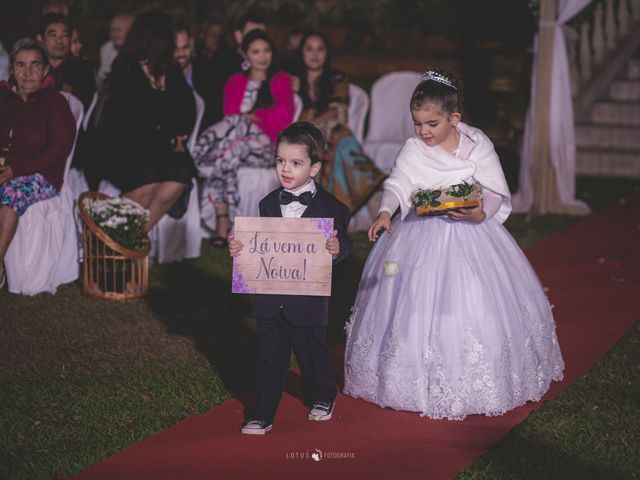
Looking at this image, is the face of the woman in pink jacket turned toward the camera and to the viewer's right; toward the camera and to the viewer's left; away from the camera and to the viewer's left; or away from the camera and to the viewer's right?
toward the camera and to the viewer's right

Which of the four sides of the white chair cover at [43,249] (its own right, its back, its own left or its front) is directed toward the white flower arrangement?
left

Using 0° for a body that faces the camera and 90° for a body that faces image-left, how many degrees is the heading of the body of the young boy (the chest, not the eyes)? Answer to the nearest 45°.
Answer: approximately 45°

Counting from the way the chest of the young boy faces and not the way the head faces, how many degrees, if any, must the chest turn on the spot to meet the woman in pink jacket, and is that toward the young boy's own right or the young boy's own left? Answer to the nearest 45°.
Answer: approximately 135° to the young boy's own right

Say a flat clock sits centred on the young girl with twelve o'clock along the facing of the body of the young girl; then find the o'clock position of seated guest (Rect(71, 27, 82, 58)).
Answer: The seated guest is roughly at 3 o'clock from the young girl.

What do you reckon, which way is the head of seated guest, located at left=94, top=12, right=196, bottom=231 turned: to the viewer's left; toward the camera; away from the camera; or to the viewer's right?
away from the camera

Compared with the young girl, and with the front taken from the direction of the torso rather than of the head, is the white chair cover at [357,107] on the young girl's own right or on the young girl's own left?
on the young girl's own right

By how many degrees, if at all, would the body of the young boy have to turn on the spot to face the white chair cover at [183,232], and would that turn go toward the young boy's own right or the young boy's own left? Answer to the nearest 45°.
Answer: approximately 135° to the young boy's own right

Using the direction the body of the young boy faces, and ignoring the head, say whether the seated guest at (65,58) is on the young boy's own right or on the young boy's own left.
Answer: on the young boy's own right
